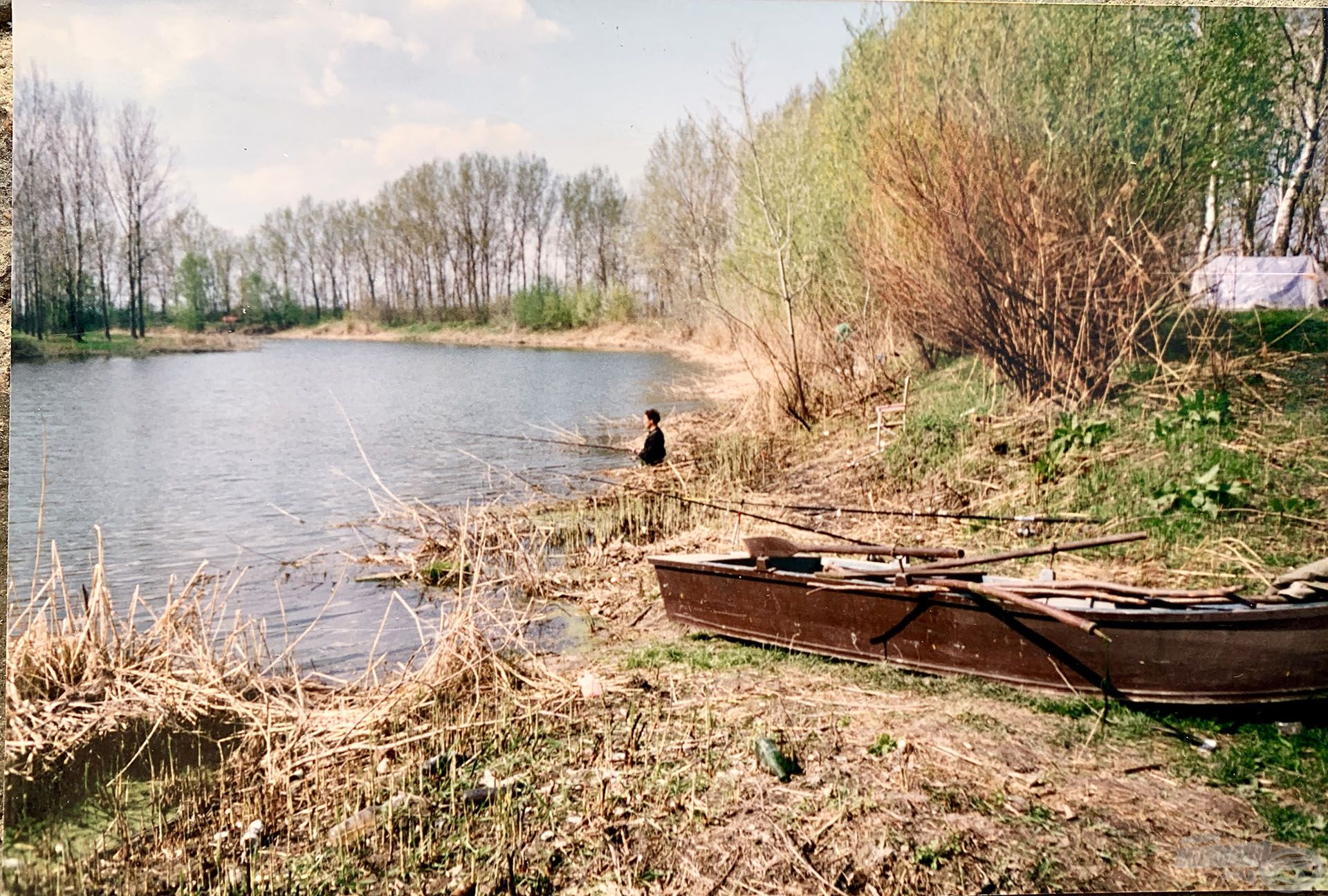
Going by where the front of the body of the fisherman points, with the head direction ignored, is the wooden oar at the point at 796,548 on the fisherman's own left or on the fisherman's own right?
on the fisherman's own left

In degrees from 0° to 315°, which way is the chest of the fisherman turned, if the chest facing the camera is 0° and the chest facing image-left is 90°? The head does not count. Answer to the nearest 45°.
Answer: approximately 90°

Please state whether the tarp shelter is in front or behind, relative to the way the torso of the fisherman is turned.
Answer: behind
